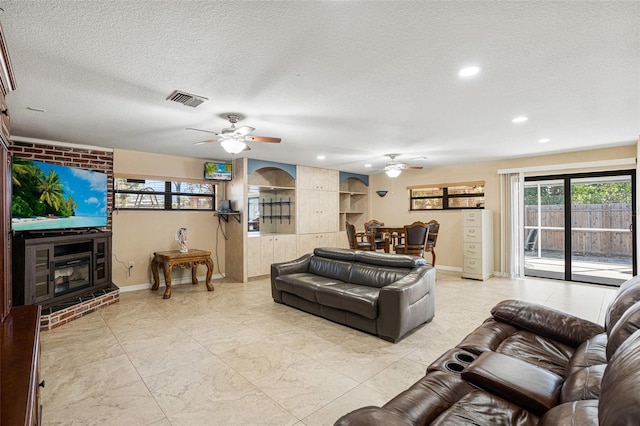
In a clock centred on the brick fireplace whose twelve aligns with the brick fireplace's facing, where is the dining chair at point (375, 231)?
The dining chair is roughly at 11 o'clock from the brick fireplace.

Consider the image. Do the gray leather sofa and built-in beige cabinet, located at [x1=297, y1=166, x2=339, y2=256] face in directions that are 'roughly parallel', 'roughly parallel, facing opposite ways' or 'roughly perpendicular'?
roughly perpendicular

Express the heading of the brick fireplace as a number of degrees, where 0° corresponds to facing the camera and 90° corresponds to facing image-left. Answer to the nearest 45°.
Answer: approximately 315°

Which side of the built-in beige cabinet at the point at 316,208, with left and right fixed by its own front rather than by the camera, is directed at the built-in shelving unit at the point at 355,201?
left

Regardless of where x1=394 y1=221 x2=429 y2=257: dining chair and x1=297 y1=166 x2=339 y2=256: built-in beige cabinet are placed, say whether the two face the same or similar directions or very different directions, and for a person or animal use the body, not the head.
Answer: very different directions

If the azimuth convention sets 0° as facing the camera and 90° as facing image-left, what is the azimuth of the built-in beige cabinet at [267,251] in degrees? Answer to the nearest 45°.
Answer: approximately 315°

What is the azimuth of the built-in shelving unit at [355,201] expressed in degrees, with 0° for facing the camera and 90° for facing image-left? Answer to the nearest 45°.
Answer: approximately 315°

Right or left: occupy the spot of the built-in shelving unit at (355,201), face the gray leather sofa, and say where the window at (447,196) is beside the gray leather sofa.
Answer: left
